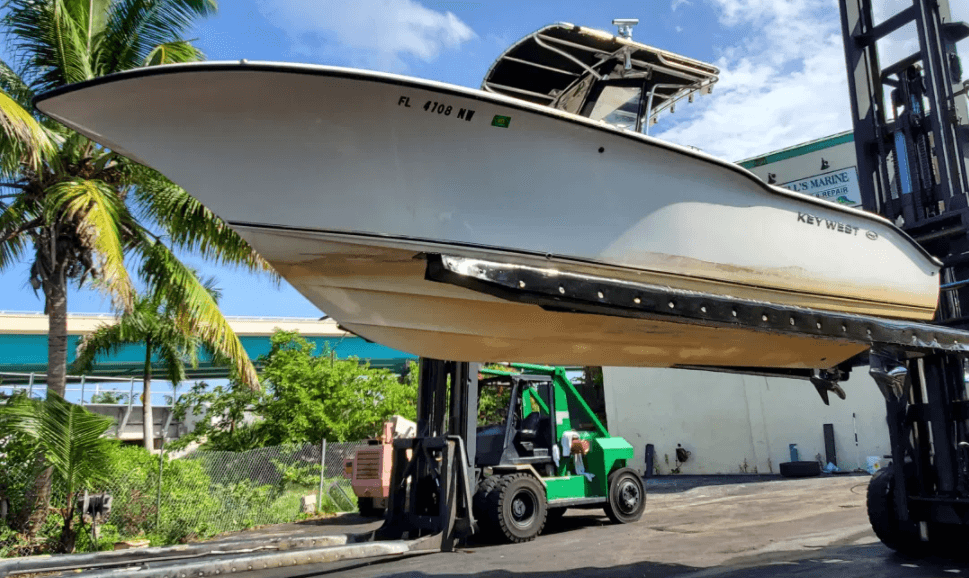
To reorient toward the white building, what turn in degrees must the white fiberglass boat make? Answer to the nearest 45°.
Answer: approximately 180°

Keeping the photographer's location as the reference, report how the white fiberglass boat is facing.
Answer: facing the viewer and to the left of the viewer

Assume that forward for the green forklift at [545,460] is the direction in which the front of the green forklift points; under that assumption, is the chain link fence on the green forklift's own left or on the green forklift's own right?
on the green forklift's own right

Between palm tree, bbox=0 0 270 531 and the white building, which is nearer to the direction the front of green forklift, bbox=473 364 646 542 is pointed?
the palm tree

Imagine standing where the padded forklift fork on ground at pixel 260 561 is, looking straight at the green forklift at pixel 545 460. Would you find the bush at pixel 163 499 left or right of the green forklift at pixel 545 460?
left

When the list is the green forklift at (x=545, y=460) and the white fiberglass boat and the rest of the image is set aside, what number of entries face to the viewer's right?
0

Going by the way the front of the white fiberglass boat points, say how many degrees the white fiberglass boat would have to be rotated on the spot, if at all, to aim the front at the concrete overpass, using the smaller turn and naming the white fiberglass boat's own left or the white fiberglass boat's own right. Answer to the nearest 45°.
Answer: approximately 90° to the white fiberglass boat's own right

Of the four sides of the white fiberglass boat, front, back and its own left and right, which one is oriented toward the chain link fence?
right

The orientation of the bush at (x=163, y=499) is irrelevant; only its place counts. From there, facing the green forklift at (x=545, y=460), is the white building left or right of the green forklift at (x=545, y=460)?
left

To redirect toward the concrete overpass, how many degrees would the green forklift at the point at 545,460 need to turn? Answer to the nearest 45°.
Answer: approximately 90° to its right

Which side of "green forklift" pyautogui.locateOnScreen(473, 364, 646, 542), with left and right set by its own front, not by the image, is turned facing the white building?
back

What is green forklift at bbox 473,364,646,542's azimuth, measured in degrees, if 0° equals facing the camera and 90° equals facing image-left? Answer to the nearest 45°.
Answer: approximately 45°

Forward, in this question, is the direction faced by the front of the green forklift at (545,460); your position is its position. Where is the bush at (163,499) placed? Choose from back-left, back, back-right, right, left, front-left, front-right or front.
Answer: front-right
